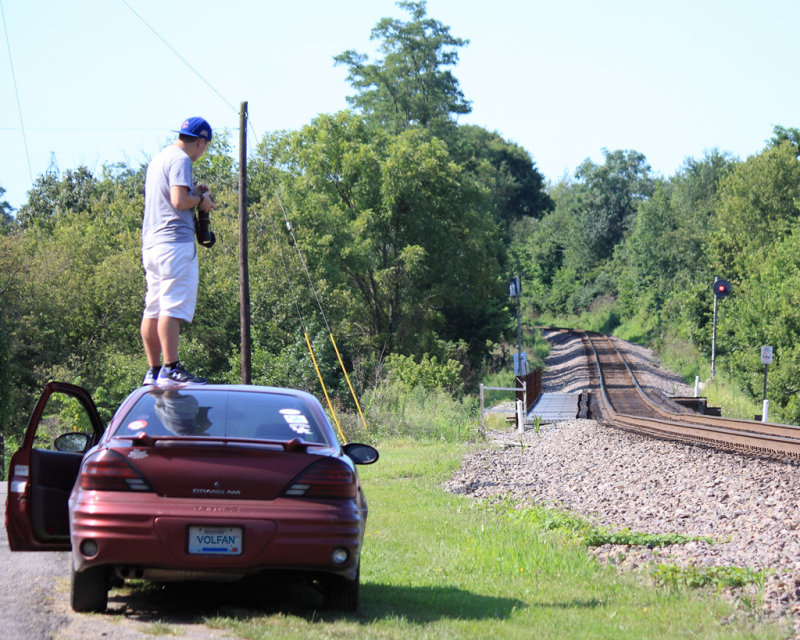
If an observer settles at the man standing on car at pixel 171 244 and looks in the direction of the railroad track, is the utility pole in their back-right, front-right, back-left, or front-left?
front-left

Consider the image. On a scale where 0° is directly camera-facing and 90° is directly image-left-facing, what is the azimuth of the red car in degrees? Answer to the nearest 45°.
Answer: approximately 180°

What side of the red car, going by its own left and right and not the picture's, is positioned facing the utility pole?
front

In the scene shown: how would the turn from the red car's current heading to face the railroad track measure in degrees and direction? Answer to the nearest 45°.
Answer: approximately 45° to its right
